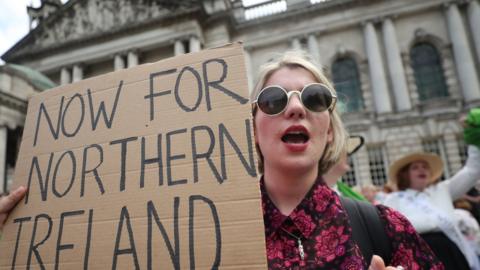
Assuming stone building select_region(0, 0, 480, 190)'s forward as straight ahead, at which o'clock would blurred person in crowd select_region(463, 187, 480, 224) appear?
The blurred person in crowd is roughly at 11 o'clock from the stone building.

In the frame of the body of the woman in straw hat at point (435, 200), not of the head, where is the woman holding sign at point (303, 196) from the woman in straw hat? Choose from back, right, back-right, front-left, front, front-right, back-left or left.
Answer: front

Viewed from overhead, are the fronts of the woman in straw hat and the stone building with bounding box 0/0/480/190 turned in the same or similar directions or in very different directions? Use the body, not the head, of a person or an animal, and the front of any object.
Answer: same or similar directions

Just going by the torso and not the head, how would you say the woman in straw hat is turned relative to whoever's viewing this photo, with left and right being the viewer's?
facing the viewer

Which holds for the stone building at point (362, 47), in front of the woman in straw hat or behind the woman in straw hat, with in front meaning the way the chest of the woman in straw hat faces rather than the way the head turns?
behind

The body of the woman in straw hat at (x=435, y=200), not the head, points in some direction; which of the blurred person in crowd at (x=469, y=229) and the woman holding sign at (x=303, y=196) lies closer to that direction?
the woman holding sign

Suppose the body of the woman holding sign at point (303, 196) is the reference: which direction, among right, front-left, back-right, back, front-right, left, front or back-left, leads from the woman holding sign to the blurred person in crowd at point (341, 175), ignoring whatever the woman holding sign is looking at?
back

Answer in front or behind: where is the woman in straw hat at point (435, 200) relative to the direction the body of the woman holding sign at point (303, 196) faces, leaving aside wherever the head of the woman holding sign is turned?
behind

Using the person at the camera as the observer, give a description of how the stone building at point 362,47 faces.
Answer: facing the viewer and to the left of the viewer

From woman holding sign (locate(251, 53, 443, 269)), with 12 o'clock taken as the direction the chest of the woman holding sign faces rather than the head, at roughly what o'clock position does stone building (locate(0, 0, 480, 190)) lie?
The stone building is roughly at 6 o'clock from the woman holding sign.

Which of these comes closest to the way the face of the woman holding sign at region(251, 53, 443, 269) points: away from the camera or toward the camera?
toward the camera

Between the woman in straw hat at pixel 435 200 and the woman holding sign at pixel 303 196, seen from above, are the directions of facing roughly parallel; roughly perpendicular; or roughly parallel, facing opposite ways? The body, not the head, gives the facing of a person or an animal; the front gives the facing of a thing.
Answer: roughly parallel

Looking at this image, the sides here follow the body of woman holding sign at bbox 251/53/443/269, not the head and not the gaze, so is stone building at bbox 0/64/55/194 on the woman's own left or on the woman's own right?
on the woman's own right

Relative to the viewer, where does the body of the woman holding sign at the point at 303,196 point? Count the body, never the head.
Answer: toward the camera
